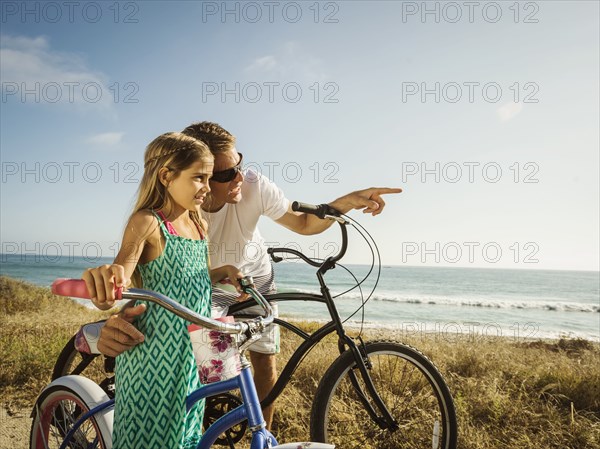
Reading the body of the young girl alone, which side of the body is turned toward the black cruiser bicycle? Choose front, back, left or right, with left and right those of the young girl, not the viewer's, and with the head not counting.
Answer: left

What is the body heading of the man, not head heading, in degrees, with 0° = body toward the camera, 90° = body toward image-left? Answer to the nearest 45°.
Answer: approximately 0°

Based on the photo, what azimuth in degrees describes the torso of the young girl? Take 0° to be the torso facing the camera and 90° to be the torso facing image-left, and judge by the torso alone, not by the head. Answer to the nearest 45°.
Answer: approximately 315°
